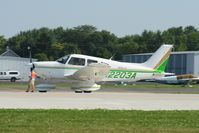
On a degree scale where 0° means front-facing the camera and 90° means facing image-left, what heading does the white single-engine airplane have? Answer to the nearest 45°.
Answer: approximately 90°
